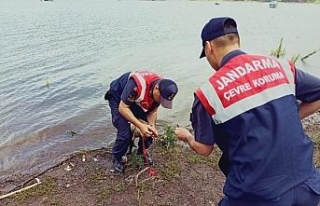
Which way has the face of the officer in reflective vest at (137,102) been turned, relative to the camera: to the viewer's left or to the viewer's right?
to the viewer's right

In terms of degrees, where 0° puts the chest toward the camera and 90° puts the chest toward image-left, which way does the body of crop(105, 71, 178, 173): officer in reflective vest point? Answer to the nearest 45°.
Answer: approximately 315°

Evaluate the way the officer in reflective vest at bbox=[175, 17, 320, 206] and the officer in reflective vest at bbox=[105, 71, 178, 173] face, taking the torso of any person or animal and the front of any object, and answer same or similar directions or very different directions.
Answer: very different directions

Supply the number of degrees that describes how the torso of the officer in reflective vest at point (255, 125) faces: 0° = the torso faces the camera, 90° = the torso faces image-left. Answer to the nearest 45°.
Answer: approximately 135°

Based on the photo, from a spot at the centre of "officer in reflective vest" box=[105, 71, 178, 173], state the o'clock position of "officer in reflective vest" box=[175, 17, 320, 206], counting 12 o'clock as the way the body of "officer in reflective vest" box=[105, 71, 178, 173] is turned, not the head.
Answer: "officer in reflective vest" box=[175, 17, 320, 206] is roughly at 1 o'clock from "officer in reflective vest" box=[105, 71, 178, 173].

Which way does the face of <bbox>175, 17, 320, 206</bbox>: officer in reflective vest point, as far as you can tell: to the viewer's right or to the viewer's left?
to the viewer's left

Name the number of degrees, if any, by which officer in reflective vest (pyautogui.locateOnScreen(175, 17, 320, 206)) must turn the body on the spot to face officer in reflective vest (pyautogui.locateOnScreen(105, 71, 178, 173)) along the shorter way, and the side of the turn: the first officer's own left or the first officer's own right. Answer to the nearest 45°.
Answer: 0° — they already face them
